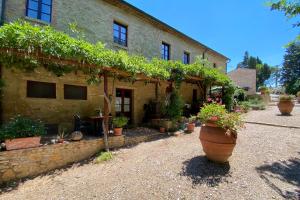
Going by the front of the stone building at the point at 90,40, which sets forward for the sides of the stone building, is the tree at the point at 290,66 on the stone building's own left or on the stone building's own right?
on the stone building's own left

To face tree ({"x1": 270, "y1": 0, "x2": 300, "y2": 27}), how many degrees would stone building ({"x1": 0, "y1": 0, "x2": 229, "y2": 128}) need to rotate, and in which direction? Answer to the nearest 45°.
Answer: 0° — it already faces it

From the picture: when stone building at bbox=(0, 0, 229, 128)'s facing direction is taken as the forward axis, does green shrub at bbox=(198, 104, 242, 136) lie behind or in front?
in front

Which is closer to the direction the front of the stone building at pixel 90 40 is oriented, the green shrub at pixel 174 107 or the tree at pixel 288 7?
the tree

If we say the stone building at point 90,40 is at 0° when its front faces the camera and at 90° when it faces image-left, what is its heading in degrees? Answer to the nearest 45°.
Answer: approximately 315°

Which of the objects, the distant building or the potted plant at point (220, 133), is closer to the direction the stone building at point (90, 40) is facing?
the potted plant
